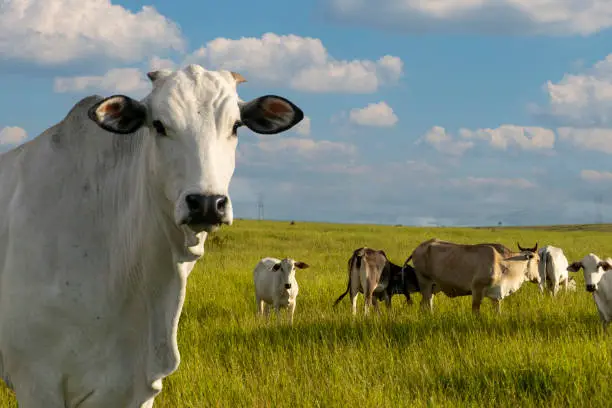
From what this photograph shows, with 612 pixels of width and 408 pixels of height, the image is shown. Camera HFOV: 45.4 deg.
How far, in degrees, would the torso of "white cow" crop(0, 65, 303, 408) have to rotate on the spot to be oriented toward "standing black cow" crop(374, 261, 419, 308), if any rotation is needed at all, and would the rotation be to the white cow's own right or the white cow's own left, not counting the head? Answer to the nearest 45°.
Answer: approximately 90° to the white cow's own left

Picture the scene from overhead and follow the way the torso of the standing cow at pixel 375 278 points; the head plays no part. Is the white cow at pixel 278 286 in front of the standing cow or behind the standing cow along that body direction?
behind

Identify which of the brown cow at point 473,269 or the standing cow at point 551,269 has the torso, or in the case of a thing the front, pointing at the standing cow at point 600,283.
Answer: the brown cow

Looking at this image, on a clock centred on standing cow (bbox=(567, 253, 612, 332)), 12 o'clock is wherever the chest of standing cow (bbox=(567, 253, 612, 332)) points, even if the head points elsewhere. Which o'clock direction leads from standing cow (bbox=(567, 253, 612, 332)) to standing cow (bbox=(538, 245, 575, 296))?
standing cow (bbox=(538, 245, 575, 296)) is roughly at 4 o'clock from standing cow (bbox=(567, 253, 612, 332)).

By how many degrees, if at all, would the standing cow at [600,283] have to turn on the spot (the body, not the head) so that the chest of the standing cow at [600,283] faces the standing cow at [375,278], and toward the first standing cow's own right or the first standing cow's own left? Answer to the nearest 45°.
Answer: approximately 45° to the first standing cow's own right

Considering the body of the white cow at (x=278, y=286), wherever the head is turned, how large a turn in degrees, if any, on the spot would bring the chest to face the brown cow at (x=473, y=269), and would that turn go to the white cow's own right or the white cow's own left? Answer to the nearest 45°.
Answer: approximately 45° to the white cow's own left

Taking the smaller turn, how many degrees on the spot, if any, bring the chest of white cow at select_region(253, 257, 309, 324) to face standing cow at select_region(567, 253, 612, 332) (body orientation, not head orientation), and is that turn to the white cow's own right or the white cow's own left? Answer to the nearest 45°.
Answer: approximately 45° to the white cow's own left

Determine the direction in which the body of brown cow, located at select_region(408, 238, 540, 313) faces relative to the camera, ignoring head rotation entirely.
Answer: to the viewer's right
